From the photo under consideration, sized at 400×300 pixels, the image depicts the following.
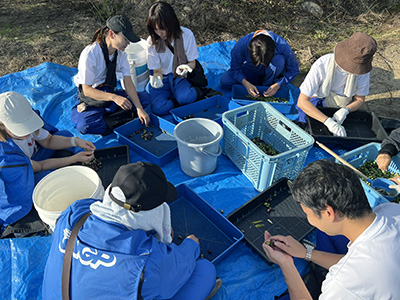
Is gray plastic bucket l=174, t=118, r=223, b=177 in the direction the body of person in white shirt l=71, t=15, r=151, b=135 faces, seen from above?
yes

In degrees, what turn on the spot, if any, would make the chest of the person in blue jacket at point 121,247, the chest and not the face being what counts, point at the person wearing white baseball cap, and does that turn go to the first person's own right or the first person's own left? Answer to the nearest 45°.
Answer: approximately 90° to the first person's own left

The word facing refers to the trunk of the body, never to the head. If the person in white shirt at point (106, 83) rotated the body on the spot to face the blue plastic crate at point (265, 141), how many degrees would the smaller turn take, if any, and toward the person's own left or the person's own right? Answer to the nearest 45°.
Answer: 0° — they already face it

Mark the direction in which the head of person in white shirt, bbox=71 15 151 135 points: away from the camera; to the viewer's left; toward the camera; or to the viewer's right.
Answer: to the viewer's right

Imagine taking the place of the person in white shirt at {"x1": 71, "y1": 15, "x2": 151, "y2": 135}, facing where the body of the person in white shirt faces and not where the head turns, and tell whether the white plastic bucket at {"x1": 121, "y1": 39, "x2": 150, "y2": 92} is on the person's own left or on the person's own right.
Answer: on the person's own left

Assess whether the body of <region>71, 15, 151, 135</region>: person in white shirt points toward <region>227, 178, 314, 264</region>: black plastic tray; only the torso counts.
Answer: yes

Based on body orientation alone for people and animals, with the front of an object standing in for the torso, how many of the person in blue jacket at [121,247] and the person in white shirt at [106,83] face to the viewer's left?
0

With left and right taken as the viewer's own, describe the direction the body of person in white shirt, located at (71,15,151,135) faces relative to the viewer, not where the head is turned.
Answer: facing the viewer and to the right of the viewer

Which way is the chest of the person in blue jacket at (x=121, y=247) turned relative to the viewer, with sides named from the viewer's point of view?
facing away from the viewer and to the right of the viewer
